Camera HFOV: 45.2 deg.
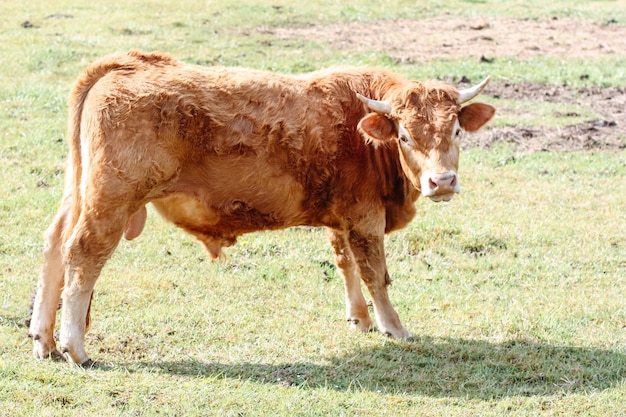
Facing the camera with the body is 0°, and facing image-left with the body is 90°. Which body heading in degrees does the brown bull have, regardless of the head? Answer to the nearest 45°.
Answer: approximately 270°
